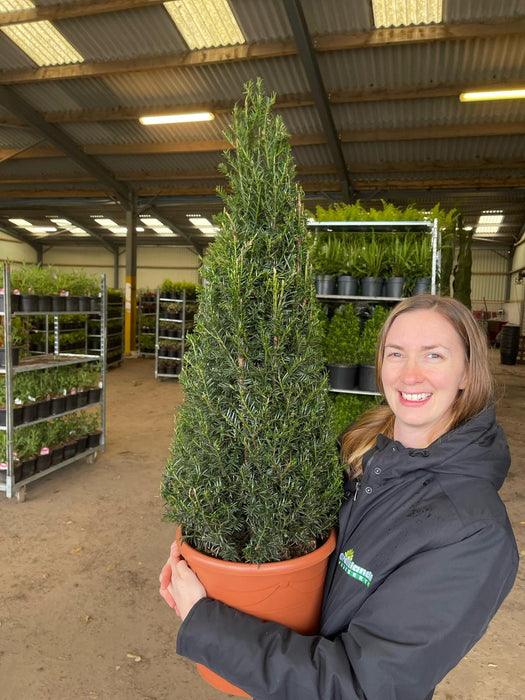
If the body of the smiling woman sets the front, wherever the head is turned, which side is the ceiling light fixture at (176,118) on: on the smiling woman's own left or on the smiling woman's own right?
on the smiling woman's own right

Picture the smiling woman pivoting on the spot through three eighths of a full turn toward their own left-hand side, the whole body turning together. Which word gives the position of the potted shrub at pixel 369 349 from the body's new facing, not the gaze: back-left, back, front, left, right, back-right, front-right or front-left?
left

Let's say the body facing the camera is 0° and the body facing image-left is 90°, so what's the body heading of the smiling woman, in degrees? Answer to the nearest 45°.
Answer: approximately 45°

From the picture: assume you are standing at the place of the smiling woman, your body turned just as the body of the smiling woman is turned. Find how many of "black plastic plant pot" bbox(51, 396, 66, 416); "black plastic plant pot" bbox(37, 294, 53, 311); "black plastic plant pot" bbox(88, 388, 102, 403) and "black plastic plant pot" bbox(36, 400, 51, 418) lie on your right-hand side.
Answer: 4

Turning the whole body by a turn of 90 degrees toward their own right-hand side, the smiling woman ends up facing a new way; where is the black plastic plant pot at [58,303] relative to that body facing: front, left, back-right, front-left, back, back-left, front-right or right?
front

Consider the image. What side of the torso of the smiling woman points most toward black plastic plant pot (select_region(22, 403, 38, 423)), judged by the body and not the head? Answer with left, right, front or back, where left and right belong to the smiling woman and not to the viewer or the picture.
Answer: right

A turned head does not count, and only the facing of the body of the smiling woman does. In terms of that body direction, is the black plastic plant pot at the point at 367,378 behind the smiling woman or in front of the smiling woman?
behind

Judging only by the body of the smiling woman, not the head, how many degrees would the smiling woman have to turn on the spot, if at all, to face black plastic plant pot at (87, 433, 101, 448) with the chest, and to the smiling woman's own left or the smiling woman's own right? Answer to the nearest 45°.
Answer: approximately 90° to the smiling woman's own right

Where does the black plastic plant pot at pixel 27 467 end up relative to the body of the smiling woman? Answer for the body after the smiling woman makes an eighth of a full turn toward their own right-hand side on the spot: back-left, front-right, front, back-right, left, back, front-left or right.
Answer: front-right

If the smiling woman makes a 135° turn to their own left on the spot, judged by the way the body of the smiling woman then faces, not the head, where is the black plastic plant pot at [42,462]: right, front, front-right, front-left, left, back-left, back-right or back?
back-left

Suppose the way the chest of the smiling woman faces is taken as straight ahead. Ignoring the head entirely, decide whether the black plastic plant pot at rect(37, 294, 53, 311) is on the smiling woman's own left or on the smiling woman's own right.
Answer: on the smiling woman's own right

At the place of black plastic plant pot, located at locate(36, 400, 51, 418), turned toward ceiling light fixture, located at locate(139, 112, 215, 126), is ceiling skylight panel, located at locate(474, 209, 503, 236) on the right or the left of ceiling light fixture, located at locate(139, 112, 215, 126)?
right

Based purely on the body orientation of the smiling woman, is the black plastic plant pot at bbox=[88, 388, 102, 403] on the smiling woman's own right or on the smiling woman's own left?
on the smiling woman's own right

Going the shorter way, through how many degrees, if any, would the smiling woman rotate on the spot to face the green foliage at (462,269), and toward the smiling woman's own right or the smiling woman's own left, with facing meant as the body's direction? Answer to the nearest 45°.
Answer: approximately 135° to the smiling woman's own right

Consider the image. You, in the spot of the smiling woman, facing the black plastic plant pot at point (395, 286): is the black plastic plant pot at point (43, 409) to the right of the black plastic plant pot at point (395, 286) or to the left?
left

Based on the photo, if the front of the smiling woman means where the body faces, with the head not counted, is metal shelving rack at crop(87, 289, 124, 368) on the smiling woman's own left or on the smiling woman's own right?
on the smiling woman's own right
